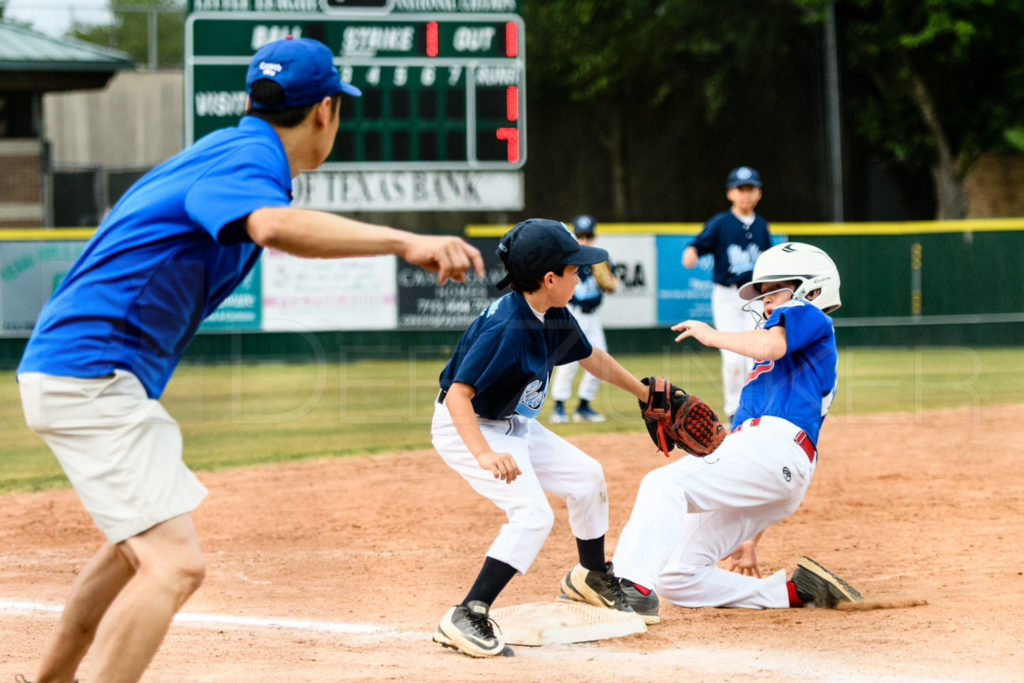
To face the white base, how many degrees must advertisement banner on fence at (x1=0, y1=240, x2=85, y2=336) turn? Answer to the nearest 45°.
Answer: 0° — it already faces it

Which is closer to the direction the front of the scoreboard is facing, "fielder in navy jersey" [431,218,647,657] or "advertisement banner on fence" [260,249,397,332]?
the fielder in navy jersey

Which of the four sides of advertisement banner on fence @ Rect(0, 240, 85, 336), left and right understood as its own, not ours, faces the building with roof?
back

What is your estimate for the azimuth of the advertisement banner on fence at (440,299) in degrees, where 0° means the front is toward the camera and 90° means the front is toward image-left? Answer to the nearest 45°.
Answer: approximately 0°

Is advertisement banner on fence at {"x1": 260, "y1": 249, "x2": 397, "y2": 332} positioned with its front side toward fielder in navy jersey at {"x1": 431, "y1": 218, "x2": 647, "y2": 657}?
yes
